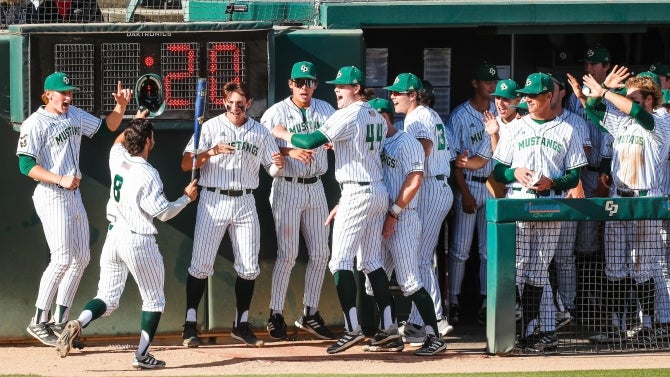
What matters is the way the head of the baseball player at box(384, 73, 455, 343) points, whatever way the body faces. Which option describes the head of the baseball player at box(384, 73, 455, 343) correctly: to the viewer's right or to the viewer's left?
to the viewer's left

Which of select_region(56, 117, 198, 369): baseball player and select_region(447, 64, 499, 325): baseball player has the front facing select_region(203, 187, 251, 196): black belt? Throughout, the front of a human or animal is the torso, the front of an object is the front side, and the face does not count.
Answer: select_region(56, 117, 198, 369): baseball player

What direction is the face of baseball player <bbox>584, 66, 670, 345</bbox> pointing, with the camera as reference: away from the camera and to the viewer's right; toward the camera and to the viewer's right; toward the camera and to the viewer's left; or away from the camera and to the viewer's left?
toward the camera and to the viewer's left

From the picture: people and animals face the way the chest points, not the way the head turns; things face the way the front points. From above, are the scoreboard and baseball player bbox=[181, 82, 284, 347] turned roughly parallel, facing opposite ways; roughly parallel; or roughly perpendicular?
roughly parallel

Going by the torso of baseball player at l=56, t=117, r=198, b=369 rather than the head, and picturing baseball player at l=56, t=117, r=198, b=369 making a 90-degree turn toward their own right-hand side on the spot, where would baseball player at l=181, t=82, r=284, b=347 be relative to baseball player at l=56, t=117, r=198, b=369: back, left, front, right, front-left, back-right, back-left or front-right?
left

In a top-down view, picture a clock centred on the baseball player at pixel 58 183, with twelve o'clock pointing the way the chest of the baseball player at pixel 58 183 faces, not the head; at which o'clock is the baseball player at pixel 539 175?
the baseball player at pixel 539 175 is roughly at 11 o'clock from the baseball player at pixel 58 183.

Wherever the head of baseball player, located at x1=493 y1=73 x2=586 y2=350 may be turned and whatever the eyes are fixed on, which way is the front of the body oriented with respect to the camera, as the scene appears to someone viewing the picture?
toward the camera

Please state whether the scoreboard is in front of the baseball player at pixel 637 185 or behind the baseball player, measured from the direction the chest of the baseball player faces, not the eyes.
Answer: in front

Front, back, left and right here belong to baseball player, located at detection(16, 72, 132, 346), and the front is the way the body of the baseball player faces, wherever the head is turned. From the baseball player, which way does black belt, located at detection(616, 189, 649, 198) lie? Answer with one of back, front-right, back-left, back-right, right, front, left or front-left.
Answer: front-left

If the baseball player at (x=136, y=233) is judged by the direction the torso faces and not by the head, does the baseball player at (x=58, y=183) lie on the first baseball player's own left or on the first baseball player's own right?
on the first baseball player's own left

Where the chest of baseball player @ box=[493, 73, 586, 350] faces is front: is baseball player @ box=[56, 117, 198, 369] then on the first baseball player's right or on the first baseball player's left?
on the first baseball player's right
